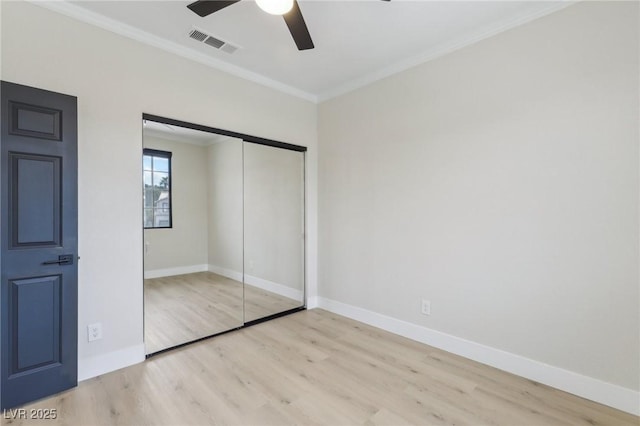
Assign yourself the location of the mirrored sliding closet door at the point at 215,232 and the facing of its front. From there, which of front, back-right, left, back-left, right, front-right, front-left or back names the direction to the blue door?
right

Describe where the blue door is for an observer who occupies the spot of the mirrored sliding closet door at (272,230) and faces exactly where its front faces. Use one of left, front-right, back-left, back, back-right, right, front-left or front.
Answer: right

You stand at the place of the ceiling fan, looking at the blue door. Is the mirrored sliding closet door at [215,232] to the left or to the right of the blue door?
right

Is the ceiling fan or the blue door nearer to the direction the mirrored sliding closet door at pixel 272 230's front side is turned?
the ceiling fan

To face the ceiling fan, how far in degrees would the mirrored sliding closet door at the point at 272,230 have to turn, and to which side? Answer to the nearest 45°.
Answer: approximately 45° to its right

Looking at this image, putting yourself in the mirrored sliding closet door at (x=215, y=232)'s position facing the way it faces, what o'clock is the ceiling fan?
The ceiling fan is roughly at 1 o'clock from the mirrored sliding closet door.

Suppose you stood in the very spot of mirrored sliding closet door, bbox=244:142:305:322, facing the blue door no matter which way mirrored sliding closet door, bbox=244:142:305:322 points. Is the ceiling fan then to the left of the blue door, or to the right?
left
